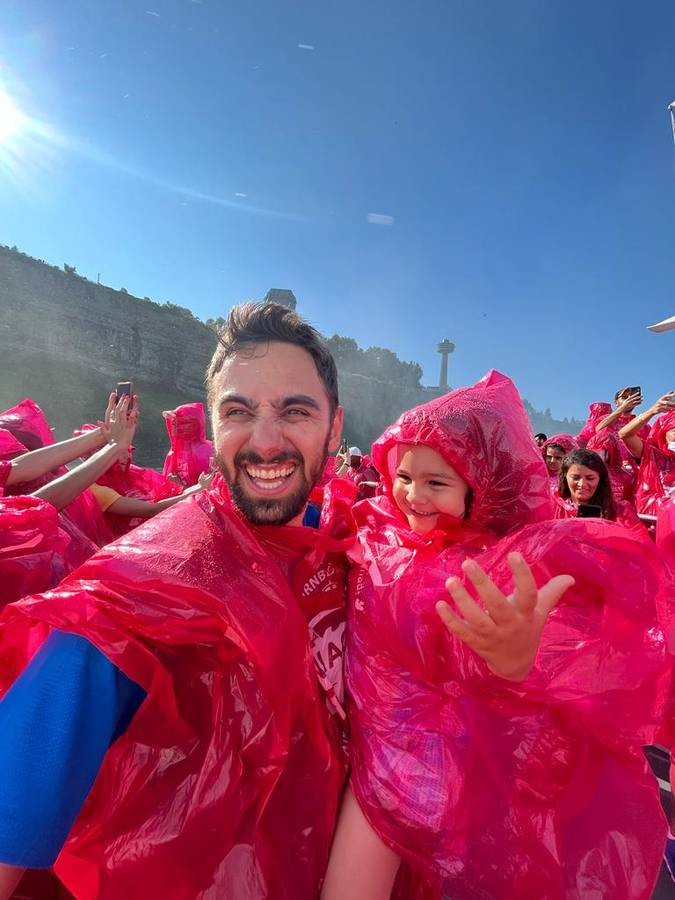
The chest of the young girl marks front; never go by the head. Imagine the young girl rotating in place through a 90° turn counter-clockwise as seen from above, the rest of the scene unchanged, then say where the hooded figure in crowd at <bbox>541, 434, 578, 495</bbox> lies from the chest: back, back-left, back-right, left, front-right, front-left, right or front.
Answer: back-left

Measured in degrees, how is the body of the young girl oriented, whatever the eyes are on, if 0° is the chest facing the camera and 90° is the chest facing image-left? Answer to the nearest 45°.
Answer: approximately 45°

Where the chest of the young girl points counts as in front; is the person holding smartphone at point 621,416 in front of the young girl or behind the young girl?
behind

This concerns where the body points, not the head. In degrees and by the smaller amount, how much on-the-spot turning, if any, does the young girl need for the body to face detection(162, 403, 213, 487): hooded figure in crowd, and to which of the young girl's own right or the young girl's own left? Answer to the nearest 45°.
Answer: approximately 90° to the young girl's own right

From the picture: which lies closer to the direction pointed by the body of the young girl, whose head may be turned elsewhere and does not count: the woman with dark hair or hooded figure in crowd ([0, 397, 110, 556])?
the hooded figure in crowd
